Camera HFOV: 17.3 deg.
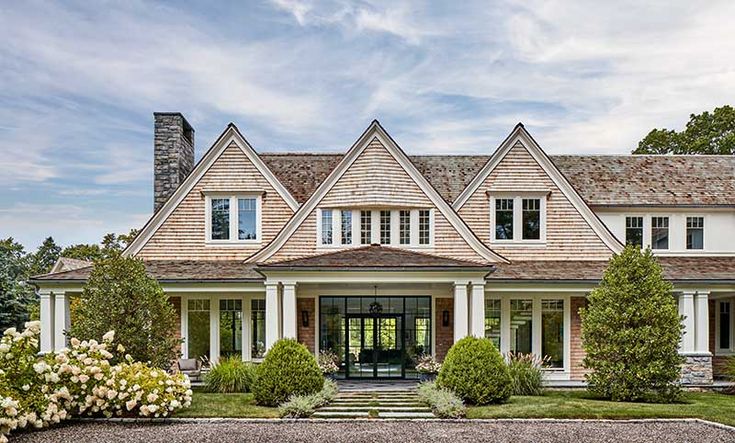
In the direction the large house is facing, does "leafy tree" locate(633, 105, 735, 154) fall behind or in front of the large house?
behind

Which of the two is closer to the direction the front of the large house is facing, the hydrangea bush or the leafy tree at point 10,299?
the hydrangea bush

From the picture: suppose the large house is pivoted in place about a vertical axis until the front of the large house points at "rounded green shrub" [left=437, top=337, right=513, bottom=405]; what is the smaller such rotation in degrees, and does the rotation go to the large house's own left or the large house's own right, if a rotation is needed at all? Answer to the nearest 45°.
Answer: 0° — it already faces it

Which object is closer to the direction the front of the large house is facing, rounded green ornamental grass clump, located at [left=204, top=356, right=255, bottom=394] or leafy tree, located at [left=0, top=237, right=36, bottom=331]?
the rounded green ornamental grass clump

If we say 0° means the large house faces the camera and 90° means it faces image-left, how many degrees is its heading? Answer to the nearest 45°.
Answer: approximately 0°
